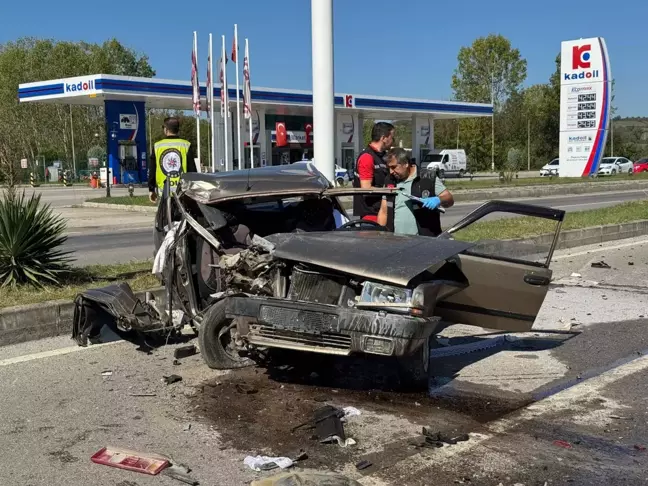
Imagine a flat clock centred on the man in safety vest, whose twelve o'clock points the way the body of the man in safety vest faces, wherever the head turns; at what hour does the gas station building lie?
The gas station building is roughly at 12 o'clock from the man in safety vest.

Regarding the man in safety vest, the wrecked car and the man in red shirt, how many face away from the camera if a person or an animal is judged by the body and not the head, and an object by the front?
1

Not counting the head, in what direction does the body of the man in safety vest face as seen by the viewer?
away from the camera

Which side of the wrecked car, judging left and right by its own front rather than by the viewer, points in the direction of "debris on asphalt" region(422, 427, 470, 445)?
front

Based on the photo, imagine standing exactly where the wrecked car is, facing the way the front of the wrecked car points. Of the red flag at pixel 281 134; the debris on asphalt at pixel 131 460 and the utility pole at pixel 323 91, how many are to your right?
1

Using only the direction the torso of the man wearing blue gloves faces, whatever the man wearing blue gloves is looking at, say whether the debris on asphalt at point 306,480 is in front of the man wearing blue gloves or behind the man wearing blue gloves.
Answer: in front

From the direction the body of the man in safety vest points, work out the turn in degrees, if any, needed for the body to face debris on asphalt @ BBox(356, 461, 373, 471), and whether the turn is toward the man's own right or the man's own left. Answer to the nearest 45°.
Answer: approximately 180°

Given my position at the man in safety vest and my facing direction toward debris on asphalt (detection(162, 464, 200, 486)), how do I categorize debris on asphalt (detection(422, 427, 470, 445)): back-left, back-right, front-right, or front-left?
front-left
